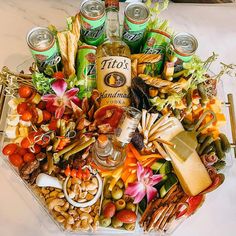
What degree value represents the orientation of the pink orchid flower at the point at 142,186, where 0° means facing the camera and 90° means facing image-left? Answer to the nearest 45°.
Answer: approximately 0°

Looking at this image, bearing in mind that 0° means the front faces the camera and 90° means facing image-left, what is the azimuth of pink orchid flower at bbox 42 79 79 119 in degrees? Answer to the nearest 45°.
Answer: approximately 0°

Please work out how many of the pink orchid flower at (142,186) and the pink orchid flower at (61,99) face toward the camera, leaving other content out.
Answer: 2
